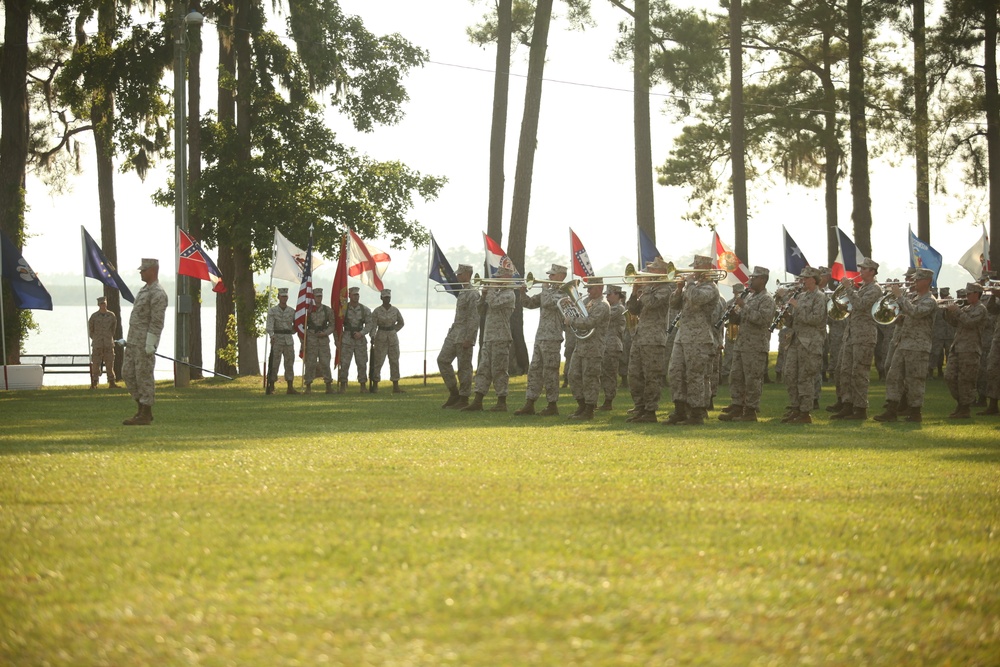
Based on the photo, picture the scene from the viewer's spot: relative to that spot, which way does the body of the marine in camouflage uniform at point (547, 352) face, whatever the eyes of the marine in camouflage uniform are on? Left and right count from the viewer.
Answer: facing to the left of the viewer

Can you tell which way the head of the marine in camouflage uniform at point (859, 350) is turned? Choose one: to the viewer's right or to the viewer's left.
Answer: to the viewer's left

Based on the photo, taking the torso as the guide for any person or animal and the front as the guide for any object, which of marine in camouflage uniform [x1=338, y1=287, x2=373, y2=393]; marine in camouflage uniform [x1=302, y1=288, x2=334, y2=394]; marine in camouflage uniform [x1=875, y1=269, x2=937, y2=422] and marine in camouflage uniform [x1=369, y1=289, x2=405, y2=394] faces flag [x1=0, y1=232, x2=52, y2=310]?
marine in camouflage uniform [x1=875, y1=269, x2=937, y2=422]

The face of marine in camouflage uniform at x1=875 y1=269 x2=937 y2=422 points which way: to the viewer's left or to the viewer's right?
to the viewer's left

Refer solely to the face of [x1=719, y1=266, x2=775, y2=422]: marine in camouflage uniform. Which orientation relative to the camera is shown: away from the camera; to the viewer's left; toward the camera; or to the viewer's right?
to the viewer's left

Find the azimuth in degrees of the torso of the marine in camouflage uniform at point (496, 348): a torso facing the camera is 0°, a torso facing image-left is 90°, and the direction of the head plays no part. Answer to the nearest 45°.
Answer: approximately 45°

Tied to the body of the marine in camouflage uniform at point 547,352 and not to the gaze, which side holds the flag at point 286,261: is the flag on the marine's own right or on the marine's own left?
on the marine's own right

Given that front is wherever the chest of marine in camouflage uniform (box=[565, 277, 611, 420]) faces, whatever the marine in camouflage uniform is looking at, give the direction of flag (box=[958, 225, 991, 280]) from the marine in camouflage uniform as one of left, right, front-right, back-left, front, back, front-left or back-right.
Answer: back-right

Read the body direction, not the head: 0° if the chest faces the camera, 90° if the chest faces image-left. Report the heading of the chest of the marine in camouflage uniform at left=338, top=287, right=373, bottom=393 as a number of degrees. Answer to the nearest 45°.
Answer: approximately 0°
